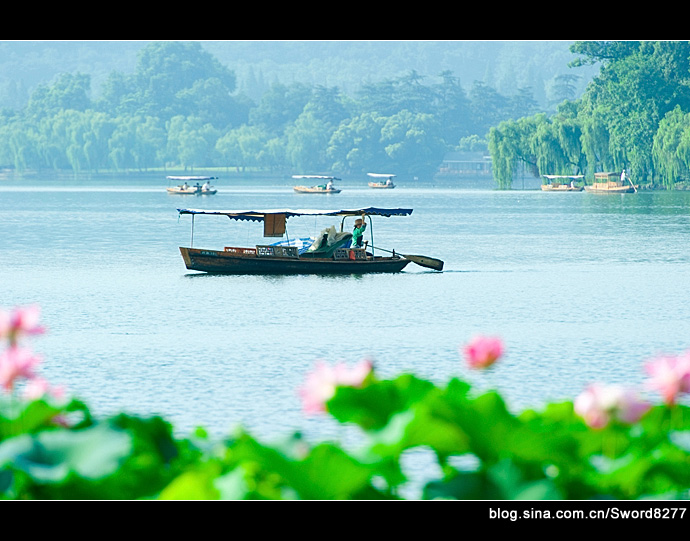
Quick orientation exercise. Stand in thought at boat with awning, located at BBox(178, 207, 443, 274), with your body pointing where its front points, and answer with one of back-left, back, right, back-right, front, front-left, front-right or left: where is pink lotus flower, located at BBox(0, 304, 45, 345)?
left

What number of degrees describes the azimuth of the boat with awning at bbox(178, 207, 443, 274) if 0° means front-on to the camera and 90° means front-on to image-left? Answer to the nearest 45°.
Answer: approximately 90°

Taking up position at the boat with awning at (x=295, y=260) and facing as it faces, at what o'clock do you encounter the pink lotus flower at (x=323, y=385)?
The pink lotus flower is roughly at 9 o'clock from the boat with awning.

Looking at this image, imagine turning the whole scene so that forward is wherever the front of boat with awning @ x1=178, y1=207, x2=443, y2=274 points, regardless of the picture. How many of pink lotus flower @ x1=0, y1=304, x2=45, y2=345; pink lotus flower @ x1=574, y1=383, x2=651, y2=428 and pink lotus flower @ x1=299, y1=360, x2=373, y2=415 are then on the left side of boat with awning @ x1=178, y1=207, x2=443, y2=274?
3

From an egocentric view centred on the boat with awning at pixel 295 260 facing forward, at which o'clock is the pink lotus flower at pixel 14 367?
The pink lotus flower is roughly at 9 o'clock from the boat with awning.

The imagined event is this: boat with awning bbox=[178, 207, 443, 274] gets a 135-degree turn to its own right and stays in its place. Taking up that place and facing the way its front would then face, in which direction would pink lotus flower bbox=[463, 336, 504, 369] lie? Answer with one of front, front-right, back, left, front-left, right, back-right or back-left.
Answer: back-right

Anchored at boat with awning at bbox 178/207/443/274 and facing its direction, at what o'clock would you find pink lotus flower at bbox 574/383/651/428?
The pink lotus flower is roughly at 9 o'clock from the boat with awning.

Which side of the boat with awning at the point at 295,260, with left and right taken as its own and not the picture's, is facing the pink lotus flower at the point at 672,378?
left
